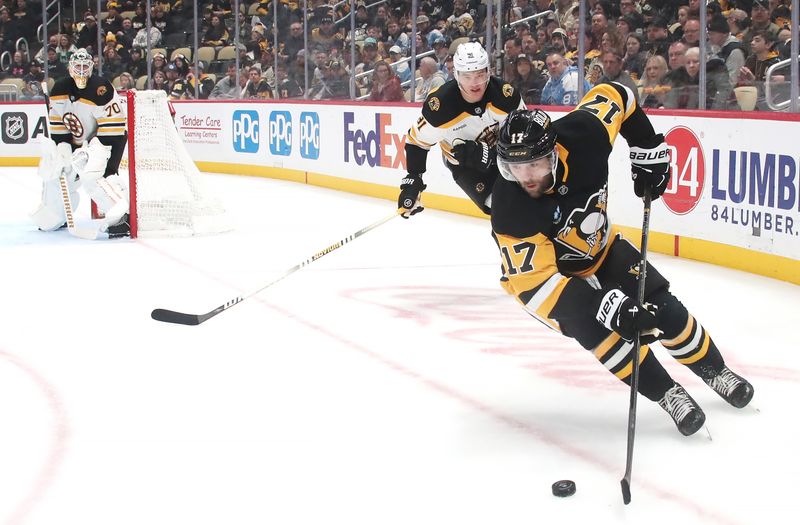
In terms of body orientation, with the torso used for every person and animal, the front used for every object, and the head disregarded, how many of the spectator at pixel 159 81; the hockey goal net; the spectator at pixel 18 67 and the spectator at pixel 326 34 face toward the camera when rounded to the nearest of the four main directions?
3

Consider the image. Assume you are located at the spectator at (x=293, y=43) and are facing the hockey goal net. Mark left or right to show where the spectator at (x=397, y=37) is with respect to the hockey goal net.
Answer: left

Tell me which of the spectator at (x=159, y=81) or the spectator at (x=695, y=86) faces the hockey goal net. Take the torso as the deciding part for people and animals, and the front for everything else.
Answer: the spectator at (x=159, y=81)

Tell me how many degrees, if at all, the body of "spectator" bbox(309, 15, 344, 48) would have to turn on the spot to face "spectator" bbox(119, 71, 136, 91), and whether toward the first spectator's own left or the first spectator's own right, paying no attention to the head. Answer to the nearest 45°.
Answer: approximately 135° to the first spectator's own right

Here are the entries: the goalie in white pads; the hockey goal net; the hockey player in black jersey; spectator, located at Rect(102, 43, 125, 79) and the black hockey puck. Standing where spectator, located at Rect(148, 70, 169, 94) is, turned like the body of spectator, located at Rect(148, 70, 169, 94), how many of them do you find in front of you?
4

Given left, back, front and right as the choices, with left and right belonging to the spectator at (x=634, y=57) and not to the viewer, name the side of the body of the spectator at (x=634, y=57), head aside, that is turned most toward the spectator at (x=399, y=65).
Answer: right
